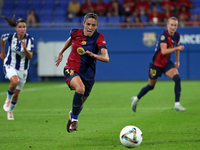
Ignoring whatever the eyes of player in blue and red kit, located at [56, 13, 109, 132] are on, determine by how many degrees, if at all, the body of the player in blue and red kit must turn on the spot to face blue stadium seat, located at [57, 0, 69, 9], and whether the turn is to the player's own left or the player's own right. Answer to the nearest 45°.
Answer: approximately 180°

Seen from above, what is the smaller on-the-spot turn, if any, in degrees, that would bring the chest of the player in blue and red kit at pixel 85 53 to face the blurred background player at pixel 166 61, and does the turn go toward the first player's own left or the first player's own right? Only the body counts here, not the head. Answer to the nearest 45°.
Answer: approximately 135° to the first player's own left

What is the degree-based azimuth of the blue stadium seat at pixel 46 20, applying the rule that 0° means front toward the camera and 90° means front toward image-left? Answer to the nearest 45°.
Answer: approximately 0°

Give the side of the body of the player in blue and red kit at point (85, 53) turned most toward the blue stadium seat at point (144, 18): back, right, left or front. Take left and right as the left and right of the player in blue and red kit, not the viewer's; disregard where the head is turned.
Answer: back

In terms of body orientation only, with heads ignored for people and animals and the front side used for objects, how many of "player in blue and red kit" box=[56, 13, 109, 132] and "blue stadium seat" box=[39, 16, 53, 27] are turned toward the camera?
2

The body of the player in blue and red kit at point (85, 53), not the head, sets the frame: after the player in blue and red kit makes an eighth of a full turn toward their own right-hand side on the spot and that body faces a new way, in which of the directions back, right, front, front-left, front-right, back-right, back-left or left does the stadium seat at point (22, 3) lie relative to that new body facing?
back-right

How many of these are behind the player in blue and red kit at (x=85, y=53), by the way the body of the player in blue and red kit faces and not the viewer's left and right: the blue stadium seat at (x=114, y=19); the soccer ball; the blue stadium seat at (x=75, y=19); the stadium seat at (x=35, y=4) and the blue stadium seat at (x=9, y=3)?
4

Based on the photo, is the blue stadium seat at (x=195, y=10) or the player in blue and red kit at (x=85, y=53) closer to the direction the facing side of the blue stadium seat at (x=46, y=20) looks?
the player in blue and red kit

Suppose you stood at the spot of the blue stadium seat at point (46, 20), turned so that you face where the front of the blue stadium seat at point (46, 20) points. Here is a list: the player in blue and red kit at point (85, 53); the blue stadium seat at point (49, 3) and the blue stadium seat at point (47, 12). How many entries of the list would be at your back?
2

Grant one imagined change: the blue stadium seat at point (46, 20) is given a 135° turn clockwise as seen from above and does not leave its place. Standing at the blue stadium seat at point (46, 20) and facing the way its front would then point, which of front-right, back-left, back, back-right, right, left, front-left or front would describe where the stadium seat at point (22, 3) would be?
front
